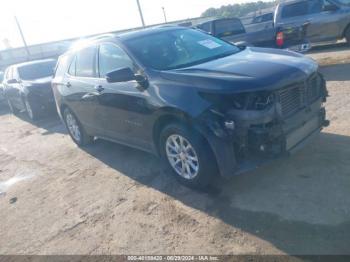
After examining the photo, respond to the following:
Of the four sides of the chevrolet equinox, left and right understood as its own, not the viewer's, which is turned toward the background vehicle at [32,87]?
back

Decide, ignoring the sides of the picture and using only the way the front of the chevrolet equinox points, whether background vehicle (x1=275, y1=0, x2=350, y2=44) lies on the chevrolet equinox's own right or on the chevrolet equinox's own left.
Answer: on the chevrolet equinox's own left

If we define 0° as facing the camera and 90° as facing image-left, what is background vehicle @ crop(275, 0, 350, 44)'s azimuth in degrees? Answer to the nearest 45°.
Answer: approximately 270°

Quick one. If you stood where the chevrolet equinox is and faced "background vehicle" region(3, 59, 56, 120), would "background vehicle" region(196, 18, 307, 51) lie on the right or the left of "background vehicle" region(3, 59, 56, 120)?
right

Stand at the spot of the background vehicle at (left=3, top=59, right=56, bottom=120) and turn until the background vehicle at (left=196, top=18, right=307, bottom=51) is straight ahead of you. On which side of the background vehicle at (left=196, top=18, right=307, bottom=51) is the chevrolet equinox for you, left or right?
right

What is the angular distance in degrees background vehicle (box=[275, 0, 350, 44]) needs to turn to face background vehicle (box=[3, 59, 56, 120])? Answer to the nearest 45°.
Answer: approximately 135° to its right
